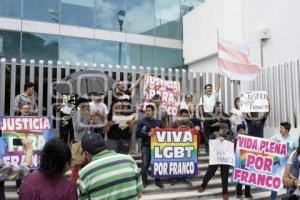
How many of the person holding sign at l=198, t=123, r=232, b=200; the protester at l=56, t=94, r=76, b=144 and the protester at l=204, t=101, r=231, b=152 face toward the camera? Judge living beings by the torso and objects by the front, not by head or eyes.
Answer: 3

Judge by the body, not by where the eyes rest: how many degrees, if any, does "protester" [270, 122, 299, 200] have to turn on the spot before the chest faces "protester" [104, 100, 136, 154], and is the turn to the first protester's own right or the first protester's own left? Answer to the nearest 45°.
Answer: approximately 45° to the first protester's own right

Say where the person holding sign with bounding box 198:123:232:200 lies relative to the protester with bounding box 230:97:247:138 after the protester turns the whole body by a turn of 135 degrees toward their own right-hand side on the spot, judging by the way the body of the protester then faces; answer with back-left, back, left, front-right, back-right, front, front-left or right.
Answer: left

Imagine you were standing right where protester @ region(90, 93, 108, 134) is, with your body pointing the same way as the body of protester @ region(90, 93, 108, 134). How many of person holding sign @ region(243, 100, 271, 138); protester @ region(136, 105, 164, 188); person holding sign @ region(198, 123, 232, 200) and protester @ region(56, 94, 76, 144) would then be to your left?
3

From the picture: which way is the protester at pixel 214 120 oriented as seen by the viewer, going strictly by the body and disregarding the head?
toward the camera

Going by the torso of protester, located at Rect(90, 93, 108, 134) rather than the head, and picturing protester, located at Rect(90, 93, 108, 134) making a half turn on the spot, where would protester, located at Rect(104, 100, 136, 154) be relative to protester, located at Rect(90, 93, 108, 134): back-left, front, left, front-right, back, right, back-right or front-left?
right

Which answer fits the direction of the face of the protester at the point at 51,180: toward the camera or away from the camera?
away from the camera

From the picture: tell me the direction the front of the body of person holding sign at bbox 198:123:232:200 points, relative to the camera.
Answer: toward the camera

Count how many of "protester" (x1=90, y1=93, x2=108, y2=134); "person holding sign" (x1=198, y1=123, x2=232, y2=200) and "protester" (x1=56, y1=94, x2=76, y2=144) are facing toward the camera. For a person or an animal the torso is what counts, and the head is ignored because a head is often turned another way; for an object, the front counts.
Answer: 3

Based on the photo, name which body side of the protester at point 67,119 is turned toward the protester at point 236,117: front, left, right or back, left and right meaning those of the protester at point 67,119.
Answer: left
